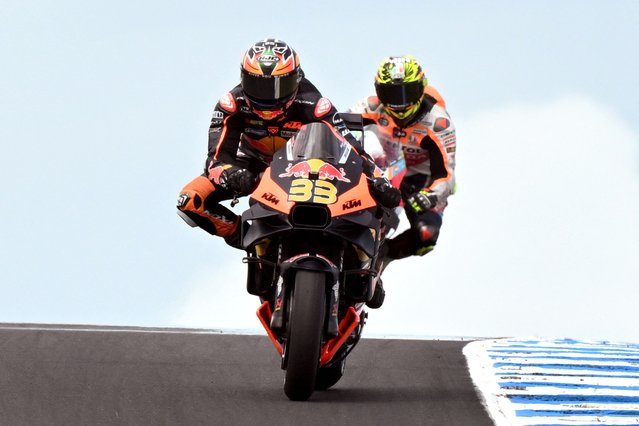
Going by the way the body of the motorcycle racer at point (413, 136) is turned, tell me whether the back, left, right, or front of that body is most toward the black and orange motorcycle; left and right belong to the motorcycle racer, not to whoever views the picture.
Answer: front

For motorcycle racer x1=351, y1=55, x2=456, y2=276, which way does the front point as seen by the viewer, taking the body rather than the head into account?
toward the camera

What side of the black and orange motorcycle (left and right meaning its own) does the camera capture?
front

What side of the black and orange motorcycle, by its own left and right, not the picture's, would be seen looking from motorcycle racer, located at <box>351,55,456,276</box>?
back
